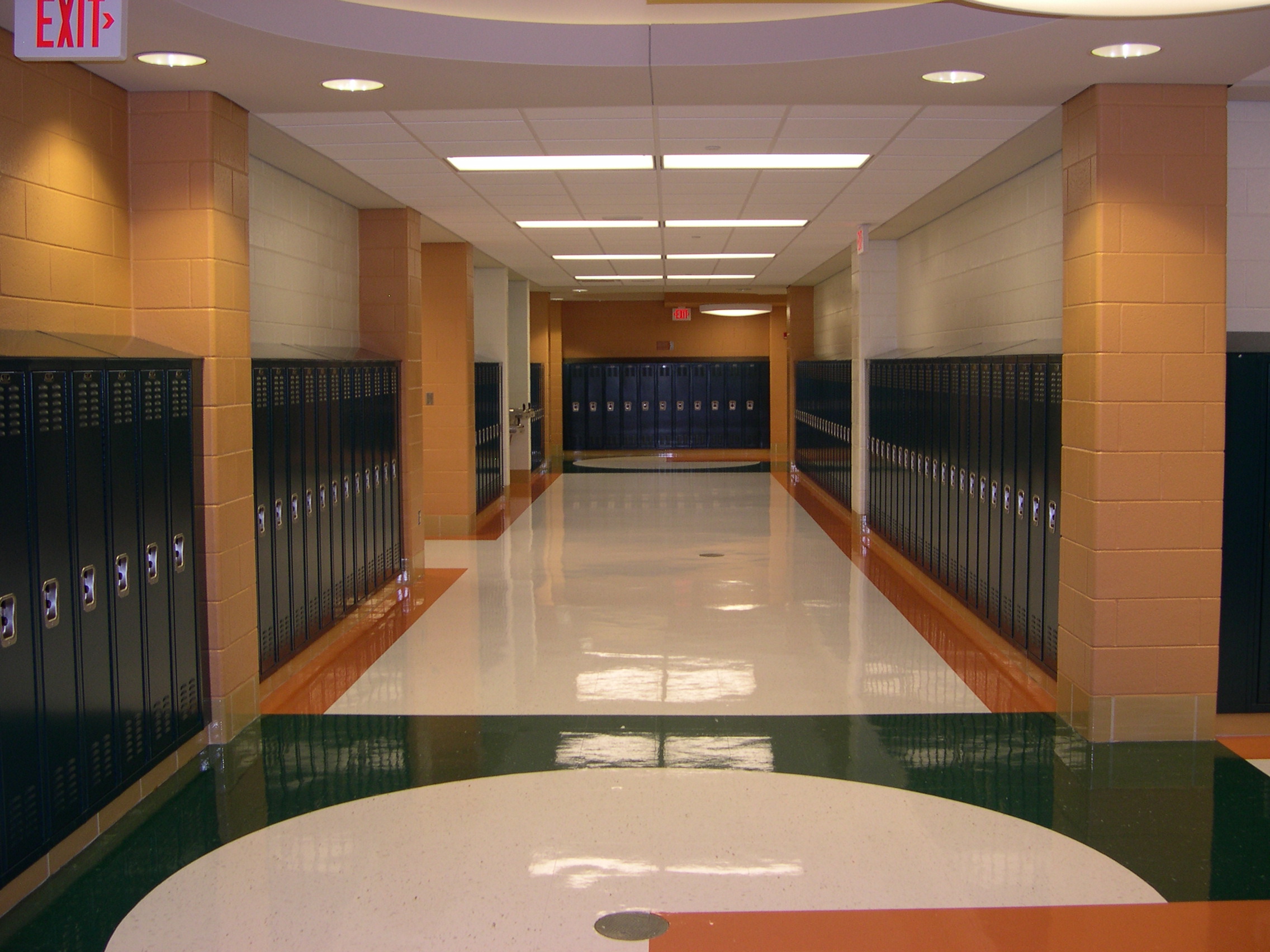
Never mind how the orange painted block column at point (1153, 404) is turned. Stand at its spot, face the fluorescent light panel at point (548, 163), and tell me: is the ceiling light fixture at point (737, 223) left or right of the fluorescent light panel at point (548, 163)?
right

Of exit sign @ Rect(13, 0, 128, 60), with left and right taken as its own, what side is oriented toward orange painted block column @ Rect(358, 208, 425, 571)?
back

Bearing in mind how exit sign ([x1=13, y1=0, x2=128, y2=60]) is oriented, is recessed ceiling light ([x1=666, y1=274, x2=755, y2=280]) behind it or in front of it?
behind

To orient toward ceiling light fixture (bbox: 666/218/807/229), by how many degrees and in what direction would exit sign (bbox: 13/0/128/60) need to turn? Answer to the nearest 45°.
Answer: approximately 135° to its left

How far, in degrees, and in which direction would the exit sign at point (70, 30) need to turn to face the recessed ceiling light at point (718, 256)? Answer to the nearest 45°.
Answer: approximately 135° to its left

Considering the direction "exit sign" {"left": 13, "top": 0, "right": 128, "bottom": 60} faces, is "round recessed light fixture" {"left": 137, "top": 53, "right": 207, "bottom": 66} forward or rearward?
rearward

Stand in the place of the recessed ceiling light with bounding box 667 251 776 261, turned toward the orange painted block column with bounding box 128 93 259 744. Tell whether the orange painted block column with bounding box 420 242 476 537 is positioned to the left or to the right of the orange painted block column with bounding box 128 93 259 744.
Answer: right

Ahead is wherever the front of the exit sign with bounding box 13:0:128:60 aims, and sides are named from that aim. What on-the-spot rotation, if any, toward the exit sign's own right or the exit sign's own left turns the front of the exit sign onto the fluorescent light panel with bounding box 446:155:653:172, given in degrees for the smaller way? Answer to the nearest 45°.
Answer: approximately 135° to the exit sign's own left

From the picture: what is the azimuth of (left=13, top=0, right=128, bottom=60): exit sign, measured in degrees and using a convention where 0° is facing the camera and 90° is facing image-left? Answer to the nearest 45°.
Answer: approximately 0°
